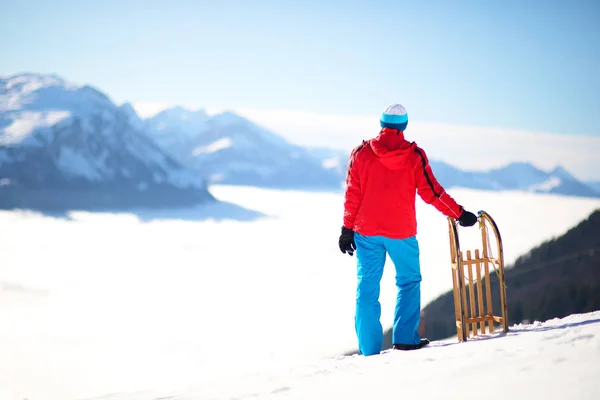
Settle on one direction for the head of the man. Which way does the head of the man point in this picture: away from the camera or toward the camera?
away from the camera

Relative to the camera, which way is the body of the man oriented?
away from the camera
